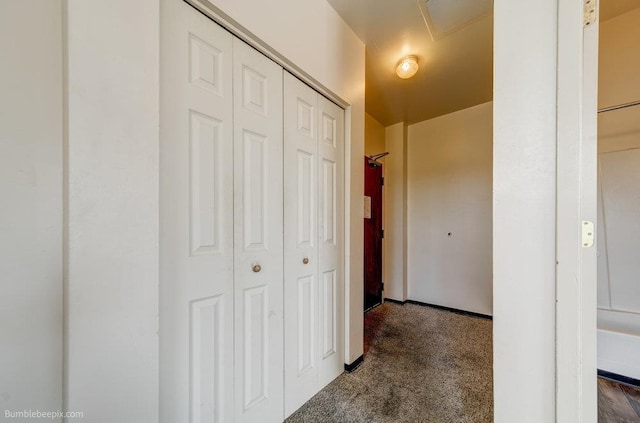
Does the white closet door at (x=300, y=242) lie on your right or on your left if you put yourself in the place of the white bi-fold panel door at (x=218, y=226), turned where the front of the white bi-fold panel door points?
on your left

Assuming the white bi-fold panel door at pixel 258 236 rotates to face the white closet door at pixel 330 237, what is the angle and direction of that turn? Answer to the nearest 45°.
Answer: approximately 90° to its left

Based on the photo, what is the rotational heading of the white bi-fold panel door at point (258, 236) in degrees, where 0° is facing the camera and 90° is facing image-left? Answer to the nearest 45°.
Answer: approximately 315°

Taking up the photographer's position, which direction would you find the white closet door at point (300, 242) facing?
facing the viewer and to the right of the viewer

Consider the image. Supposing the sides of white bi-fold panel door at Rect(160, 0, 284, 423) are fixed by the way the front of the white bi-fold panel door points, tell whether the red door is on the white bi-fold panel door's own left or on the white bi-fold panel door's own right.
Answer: on the white bi-fold panel door's own left

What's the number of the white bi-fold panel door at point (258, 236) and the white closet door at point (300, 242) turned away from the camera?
0

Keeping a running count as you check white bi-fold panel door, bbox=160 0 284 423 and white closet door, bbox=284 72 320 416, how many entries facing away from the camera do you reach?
0

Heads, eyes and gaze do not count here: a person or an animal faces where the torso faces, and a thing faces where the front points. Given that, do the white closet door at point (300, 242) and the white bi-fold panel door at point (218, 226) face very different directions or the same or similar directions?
same or similar directions
